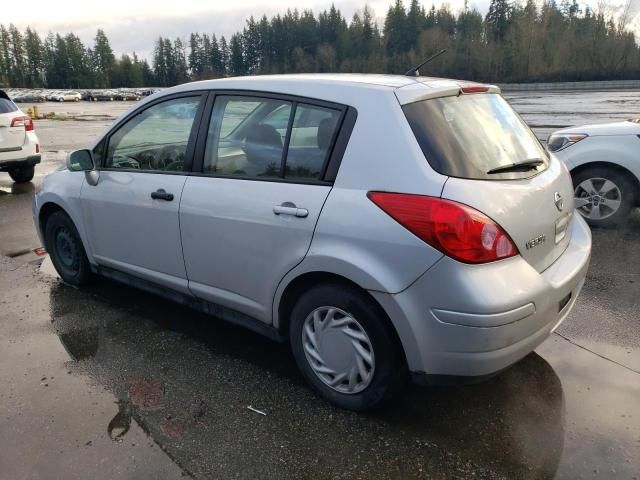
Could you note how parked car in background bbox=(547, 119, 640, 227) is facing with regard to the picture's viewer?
facing to the left of the viewer

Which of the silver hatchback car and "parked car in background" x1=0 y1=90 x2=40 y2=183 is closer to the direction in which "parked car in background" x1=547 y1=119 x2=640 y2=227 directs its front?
the parked car in background

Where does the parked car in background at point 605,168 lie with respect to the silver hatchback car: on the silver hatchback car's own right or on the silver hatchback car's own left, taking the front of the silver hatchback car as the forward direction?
on the silver hatchback car's own right

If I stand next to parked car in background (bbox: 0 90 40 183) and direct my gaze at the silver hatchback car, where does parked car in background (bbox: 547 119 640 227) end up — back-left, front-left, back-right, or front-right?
front-left

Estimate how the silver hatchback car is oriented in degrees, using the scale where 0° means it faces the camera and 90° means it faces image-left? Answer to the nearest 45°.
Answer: approximately 135°

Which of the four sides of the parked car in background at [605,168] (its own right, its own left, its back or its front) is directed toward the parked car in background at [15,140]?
front

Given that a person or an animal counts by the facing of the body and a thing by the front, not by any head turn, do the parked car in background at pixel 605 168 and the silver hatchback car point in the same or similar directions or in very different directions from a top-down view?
same or similar directions

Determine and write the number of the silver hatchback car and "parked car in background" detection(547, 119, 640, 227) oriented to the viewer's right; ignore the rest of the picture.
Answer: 0

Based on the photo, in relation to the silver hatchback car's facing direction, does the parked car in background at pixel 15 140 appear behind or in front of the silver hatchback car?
in front
